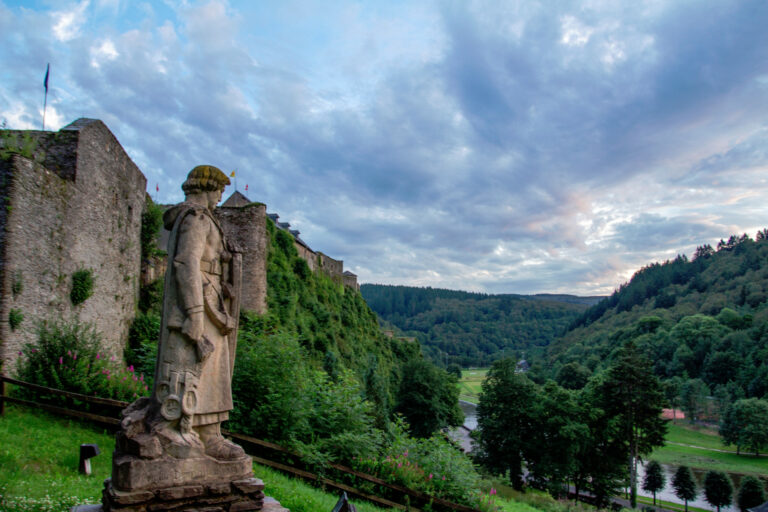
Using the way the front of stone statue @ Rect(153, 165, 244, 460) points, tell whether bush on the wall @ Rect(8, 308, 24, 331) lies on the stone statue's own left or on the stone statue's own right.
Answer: on the stone statue's own left

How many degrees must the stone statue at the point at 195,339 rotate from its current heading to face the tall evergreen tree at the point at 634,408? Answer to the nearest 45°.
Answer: approximately 45° to its left

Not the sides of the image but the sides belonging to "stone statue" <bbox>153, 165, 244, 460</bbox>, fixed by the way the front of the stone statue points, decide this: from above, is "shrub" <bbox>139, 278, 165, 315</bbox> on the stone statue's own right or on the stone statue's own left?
on the stone statue's own left

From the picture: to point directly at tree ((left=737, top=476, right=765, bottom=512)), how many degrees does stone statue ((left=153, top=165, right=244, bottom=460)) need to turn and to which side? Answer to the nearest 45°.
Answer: approximately 45° to its left

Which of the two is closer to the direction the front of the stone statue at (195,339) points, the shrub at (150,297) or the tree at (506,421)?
the tree

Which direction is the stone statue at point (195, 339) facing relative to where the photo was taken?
to the viewer's right
